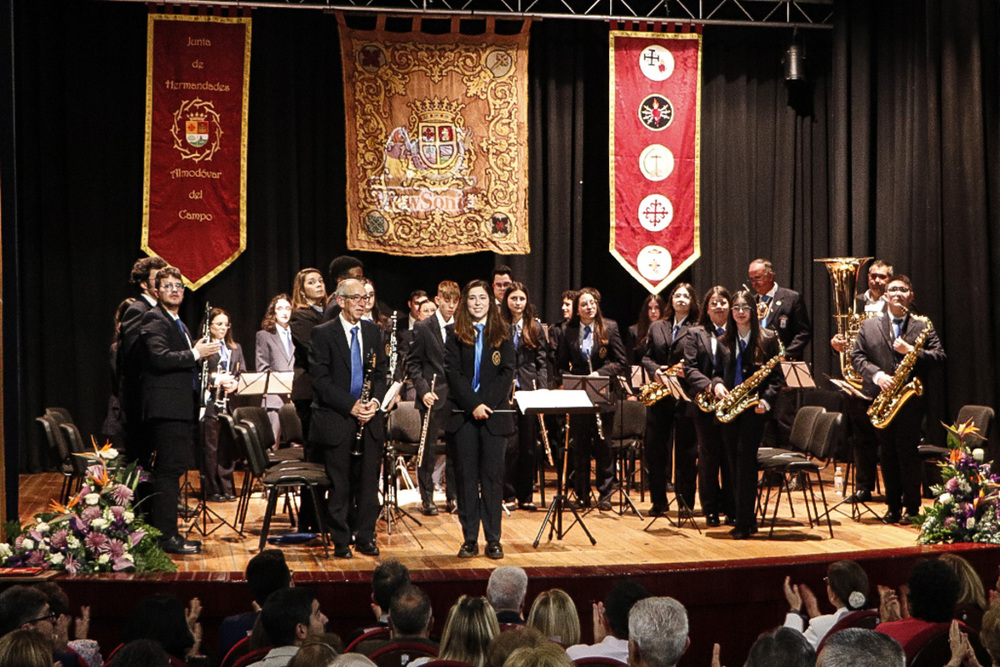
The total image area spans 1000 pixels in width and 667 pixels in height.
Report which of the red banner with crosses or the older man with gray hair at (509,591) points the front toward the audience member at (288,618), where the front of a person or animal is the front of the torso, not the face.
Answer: the red banner with crosses

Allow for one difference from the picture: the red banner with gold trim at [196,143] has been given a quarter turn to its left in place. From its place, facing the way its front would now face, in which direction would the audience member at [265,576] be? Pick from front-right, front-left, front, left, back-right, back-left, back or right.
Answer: right

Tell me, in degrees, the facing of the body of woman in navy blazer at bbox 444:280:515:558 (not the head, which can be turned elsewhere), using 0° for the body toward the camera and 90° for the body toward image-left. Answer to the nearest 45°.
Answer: approximately 0°

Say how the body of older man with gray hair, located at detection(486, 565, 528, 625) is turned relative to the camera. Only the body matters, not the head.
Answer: away from the camera

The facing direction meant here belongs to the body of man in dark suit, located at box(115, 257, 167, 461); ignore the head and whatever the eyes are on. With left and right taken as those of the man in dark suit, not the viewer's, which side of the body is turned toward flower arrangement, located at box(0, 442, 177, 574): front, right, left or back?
right

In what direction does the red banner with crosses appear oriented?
toward the camera

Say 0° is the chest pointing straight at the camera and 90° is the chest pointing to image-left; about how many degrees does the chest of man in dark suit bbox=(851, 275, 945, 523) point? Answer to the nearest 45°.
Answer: approximately 0°

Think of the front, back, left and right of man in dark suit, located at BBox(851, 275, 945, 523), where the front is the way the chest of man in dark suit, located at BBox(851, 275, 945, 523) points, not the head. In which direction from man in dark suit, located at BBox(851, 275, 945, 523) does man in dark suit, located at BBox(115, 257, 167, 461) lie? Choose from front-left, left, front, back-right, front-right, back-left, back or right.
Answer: front-right

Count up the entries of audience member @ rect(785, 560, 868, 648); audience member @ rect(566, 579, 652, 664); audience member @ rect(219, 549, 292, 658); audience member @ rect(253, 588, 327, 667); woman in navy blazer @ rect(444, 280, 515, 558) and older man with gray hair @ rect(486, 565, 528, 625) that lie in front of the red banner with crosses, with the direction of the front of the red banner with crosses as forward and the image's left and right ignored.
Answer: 6

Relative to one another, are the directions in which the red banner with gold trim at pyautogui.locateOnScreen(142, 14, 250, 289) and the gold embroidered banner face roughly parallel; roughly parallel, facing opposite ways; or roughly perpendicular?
roughly parallel

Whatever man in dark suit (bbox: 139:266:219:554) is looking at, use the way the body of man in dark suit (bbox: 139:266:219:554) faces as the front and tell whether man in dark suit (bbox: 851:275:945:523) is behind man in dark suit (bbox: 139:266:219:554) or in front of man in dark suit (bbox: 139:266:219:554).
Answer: in front

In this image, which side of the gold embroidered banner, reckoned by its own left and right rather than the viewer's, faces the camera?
front

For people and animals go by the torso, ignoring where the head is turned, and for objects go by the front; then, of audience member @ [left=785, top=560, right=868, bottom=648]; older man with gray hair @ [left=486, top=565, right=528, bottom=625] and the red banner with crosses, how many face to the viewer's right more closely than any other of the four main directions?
0

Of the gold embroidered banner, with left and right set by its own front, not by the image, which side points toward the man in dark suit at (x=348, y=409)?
front

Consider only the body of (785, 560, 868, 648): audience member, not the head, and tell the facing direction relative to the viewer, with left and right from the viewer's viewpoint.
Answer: facing away from the viewer and to the left of the viewer

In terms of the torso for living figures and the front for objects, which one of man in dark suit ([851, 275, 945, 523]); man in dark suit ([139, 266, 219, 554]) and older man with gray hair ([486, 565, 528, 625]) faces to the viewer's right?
man in dark suit ([139, 266, 219, 554])

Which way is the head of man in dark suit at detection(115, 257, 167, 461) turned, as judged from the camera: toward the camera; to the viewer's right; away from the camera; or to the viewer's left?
to the viewer's right

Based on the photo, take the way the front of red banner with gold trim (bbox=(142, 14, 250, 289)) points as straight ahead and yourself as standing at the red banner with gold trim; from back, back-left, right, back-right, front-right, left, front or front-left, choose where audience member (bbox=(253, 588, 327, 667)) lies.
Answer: front

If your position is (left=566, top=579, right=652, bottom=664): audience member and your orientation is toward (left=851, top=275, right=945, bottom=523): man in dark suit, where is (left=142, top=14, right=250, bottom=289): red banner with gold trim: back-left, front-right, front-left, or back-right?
front-left

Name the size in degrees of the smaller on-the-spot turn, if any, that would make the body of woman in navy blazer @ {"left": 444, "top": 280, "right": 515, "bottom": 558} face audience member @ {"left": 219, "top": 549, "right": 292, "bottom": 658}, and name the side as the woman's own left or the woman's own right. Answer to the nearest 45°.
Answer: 0° — they already face them

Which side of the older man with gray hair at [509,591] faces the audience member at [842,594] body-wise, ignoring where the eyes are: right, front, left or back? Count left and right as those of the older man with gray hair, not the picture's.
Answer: right
